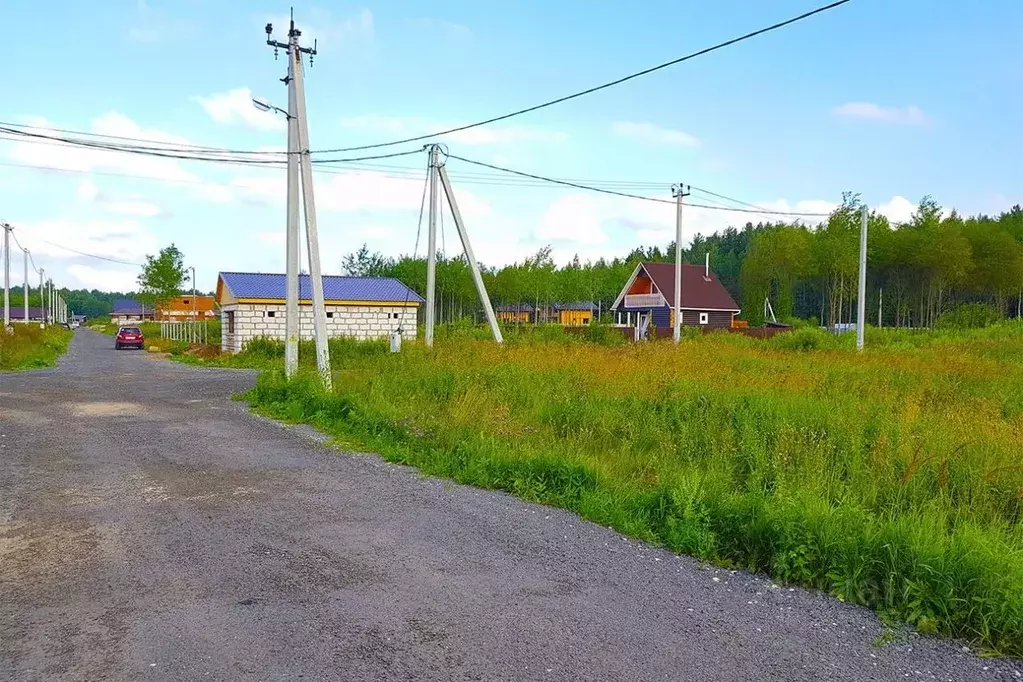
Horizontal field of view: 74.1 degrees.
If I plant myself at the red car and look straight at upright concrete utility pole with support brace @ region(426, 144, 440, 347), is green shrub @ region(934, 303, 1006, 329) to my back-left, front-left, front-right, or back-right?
front-left

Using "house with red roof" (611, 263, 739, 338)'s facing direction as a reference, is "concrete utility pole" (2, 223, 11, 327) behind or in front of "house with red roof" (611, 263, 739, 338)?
in front

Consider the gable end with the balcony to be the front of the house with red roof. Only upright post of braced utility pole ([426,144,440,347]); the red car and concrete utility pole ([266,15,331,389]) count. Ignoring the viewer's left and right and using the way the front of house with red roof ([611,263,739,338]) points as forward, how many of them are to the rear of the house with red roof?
0

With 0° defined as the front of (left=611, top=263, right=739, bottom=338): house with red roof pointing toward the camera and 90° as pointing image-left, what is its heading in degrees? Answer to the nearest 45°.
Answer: approximately 45°

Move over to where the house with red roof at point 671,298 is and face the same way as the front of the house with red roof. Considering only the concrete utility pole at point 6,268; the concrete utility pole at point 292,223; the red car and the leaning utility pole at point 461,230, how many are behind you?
0

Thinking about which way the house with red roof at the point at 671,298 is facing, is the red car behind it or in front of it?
in front

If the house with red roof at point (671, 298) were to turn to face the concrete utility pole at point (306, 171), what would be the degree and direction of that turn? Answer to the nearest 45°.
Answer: approximately 45° to its left

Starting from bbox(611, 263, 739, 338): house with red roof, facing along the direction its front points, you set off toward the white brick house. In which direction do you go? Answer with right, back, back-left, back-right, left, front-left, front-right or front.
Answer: front

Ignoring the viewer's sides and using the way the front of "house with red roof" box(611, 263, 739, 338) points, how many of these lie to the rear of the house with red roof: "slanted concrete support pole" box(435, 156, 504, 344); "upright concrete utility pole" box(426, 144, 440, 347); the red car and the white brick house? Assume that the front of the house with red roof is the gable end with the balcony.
0

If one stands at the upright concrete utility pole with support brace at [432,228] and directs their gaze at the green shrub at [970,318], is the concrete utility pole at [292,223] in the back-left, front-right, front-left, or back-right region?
back-right

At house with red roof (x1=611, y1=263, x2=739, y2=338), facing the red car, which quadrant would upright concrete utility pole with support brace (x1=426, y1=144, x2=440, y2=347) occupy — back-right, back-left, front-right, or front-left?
front-left
